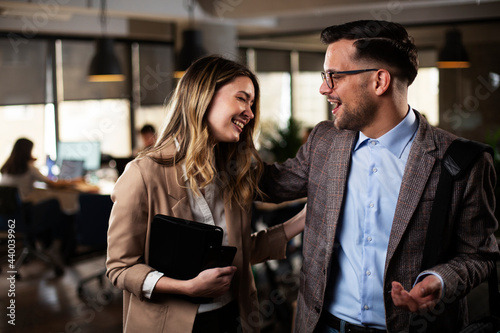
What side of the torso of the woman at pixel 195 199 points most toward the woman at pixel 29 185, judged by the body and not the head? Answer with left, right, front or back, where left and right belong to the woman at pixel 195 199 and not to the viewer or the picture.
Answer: back

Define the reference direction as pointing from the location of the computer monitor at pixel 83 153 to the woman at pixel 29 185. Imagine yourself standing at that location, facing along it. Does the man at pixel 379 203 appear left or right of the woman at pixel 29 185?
left

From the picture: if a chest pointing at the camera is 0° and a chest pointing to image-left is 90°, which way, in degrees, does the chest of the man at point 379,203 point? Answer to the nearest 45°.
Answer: approximately 45°

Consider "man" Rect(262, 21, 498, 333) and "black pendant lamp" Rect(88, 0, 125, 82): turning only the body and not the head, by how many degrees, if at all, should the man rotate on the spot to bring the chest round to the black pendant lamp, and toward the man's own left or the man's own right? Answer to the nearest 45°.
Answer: approximately 90° to the man's own right

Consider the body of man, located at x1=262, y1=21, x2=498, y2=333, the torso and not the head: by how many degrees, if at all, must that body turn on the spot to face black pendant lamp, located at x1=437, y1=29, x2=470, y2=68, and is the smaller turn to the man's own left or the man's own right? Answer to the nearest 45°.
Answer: approximately 135° to the man's own right

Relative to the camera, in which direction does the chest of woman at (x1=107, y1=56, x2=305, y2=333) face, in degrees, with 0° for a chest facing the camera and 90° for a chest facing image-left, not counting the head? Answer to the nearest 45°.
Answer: approximately 315°

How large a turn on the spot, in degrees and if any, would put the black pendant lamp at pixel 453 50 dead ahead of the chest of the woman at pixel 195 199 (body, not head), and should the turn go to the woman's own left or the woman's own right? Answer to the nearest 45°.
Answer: approximately 90° to the woman's own left

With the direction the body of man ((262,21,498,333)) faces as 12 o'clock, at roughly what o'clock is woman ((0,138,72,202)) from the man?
The woman is roughly at 3 o'clock from the man.
